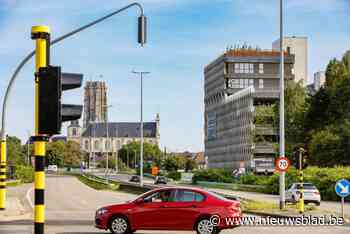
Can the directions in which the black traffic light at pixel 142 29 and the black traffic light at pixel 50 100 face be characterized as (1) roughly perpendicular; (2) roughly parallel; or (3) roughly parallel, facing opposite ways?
roughly perpendicular

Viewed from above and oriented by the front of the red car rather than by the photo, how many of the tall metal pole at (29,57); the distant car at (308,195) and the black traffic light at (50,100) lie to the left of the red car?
1

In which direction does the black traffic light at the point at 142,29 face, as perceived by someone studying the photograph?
facing away from the viewer

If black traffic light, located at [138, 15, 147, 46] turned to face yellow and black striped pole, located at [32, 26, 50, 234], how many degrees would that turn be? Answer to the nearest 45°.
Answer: approximately 180°

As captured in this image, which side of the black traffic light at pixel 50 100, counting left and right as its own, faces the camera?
right

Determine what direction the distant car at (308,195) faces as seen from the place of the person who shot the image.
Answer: facing away from the viewer and to the left of the viewer

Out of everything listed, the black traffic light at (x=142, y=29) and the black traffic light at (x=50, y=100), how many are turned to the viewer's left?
0

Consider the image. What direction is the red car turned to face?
to the viewer's left
